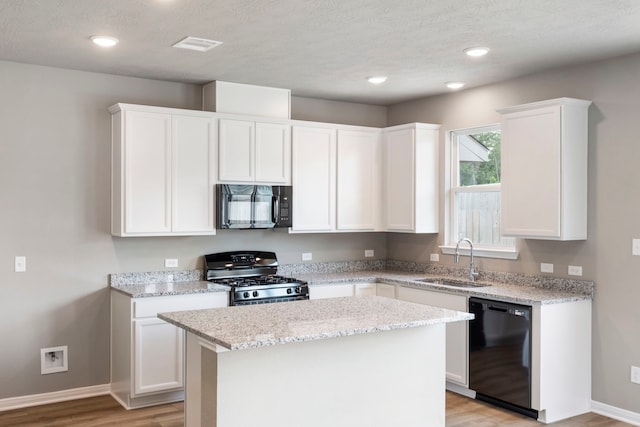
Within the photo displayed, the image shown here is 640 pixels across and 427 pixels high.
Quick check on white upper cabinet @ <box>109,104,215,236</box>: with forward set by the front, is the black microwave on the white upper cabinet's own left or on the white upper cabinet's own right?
on the white upper cabinet's own left

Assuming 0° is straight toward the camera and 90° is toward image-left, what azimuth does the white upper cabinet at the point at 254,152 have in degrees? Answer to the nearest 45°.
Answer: approximately 0°

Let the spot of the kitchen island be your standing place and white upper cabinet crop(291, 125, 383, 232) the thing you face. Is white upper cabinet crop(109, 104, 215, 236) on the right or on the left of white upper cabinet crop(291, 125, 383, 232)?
left

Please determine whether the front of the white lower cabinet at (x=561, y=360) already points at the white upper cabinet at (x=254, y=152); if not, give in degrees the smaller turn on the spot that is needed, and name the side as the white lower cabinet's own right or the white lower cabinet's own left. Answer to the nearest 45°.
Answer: approximately 45° to the white lower cabinet's own right

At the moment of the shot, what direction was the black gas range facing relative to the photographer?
facing the viewer and to the right of the viewer

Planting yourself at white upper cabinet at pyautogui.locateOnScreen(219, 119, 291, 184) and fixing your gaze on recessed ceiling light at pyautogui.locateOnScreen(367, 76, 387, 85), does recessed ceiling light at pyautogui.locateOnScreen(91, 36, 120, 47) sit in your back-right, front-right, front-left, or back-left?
back-right

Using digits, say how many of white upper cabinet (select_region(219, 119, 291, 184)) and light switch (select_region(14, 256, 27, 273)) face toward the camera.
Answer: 2

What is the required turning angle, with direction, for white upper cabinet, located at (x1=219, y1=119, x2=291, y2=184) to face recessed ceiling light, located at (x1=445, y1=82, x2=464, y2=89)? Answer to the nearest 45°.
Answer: approximately 90° to its left

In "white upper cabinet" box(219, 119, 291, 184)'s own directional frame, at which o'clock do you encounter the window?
The window is roughly at 9 o'clock from the white upper cabinet.

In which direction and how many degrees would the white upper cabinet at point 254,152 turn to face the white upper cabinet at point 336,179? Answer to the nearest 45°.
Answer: approximately 135° to its left

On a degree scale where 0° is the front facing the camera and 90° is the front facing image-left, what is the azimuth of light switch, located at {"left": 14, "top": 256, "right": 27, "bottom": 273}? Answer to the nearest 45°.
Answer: approximately 0°

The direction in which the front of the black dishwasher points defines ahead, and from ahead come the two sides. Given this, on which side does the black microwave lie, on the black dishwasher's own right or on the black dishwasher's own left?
on the black dishwasher's own right
